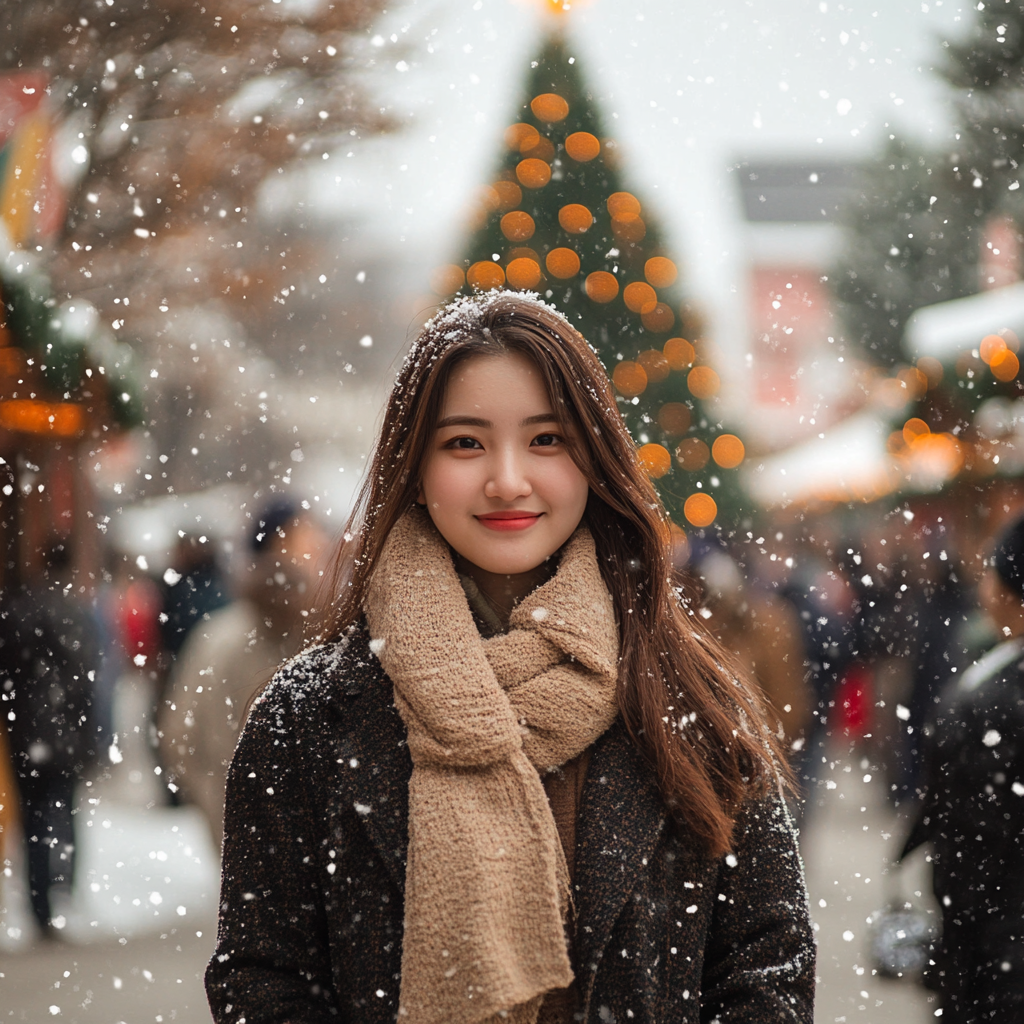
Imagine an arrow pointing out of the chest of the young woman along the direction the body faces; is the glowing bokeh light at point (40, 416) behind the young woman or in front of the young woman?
behind

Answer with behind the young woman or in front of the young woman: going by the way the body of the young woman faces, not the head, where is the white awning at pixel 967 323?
behind

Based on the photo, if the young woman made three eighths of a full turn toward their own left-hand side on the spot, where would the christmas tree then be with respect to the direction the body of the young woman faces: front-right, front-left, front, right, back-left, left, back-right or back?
front-left

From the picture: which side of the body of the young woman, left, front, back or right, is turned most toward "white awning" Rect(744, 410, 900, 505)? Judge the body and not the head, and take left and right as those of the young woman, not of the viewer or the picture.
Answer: back

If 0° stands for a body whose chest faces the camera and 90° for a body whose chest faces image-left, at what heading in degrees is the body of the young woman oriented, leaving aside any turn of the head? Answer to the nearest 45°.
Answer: approximately 0°

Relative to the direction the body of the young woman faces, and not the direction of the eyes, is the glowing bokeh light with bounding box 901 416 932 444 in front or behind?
behind

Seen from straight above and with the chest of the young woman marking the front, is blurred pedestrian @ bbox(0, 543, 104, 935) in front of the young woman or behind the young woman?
behind

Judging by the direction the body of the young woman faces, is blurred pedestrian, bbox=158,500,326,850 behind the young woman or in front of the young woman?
behind

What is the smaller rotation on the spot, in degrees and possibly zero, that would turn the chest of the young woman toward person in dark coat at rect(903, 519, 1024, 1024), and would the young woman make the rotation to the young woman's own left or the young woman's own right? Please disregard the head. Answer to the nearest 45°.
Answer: approximately 135° to the young woman's own left

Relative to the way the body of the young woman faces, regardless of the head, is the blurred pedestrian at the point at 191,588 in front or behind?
behind
